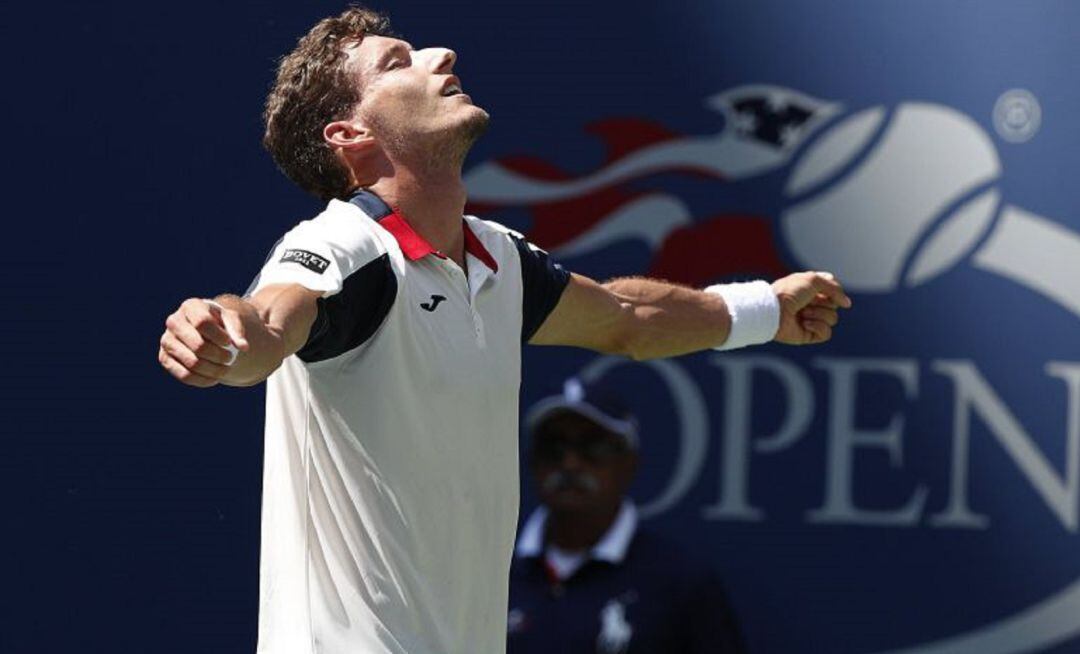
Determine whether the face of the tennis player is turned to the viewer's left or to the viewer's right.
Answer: to the viewer's right

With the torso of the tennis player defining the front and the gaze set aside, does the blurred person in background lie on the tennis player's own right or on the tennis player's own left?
on the tennis player's own left

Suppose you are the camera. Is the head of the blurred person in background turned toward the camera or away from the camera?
toward the camera

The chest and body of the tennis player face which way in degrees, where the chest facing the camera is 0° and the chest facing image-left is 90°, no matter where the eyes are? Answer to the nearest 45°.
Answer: approximately 315°
